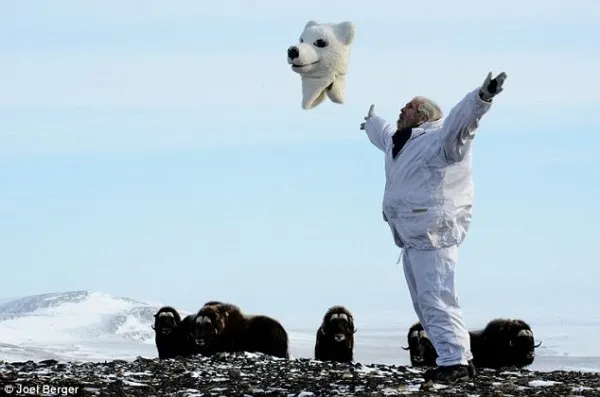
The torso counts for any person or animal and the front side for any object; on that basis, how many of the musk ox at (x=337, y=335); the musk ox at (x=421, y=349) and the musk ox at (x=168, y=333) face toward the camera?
3

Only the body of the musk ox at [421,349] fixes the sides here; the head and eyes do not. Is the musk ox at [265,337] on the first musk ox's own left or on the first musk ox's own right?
on the first musk ox's own right

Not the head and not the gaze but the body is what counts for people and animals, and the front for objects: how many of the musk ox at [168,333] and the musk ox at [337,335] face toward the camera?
2

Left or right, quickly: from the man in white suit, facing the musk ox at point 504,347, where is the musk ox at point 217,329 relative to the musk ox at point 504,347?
left

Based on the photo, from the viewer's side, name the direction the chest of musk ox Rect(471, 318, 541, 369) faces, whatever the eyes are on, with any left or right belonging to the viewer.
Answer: facing the viewer and to the right of the viewer

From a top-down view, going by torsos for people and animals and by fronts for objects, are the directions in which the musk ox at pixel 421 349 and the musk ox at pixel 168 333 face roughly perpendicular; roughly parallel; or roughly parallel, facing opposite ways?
roughly parallel

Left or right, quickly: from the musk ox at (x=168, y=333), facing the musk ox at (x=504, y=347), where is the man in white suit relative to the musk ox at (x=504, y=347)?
right

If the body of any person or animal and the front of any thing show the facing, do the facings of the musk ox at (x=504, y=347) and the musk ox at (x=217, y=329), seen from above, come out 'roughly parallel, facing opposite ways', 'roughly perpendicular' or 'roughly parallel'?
roughly perpendicular

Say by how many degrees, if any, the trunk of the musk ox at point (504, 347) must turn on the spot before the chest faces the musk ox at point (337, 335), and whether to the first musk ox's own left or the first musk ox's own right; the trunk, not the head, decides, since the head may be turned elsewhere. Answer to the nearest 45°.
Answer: approximately 135° to the first musk ox's own right

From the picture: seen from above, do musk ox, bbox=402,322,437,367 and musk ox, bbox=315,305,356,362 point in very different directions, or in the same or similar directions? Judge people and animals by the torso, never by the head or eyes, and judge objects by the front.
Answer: same or similar directions

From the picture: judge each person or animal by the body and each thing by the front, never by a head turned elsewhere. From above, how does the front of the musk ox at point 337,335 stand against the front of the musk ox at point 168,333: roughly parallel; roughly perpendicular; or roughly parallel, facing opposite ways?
roughly parallel

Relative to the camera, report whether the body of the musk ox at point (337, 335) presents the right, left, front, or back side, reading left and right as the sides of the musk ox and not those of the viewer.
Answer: front

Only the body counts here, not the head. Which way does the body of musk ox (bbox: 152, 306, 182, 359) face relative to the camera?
toward the camera
